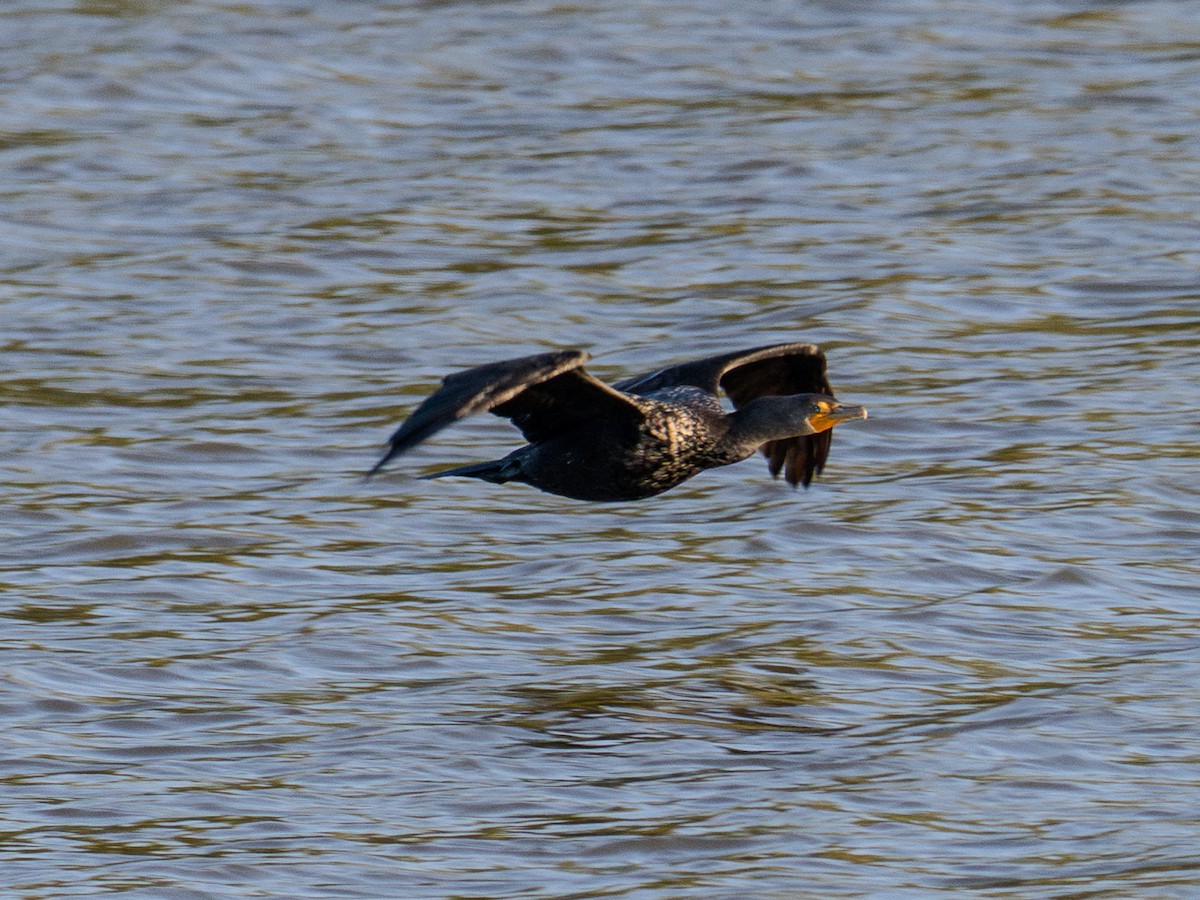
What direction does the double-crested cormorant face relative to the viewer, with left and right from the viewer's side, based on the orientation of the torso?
facing the viewer and to the right of the viewer
